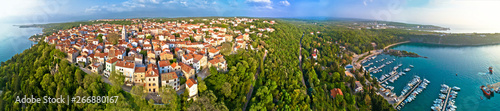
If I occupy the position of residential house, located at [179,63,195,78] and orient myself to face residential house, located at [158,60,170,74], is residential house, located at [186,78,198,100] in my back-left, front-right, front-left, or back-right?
back-left

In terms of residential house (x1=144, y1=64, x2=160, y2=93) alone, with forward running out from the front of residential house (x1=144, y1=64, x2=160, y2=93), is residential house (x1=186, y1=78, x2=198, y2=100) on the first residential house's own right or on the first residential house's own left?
on the first residential house's own left

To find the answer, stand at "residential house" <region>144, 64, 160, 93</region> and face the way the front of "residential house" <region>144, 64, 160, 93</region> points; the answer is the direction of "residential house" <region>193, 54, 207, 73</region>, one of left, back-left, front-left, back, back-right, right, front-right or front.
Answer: back-left

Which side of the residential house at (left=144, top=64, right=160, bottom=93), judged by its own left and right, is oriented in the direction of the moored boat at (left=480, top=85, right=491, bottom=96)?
left

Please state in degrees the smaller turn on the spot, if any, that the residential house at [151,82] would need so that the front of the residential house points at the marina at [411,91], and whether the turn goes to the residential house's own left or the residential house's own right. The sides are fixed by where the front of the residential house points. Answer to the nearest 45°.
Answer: approximately 90° to the residential house's own left

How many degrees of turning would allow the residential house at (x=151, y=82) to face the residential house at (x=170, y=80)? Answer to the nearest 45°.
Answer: approximately 90° to its left

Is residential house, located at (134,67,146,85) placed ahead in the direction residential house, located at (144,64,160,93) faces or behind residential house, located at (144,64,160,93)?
behind

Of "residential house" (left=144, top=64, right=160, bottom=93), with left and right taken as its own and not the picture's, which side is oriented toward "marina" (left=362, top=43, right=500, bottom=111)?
left

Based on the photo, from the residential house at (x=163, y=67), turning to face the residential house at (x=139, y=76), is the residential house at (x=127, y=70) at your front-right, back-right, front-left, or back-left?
front-right

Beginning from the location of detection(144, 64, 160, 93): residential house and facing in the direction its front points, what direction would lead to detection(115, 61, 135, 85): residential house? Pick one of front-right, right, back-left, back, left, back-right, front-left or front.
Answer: back-right

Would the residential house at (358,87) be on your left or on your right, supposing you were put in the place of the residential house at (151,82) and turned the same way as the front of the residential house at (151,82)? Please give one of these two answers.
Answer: on your left

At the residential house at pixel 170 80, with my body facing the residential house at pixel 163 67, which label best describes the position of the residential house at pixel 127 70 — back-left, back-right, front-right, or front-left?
front-left

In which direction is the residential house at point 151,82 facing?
toward the camera
